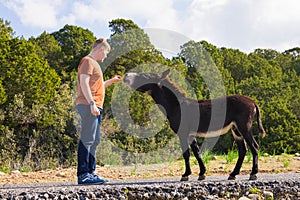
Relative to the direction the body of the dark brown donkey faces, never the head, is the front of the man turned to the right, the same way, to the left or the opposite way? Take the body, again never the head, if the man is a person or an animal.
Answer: the opposite way

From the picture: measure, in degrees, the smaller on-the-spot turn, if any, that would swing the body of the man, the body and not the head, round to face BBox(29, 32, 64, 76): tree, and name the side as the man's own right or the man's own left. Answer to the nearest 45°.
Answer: approximately 90° to the man's own left

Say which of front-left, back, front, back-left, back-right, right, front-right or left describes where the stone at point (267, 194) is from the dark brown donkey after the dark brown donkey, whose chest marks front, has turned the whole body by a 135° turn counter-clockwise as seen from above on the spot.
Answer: front

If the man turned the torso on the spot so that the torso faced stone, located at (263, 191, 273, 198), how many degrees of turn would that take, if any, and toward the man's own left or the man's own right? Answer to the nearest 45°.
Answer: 0° — they already face it

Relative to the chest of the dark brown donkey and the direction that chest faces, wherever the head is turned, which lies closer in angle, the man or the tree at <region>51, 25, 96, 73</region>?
the man

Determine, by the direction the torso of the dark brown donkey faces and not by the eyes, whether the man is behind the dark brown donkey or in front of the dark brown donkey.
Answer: in front

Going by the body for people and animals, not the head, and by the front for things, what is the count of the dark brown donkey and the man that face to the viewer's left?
1

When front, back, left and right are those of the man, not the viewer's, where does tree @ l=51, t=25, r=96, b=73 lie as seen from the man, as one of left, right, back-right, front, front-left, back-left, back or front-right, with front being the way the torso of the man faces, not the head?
left

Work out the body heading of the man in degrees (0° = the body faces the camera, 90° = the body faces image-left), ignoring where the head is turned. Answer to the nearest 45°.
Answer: approximately 270°

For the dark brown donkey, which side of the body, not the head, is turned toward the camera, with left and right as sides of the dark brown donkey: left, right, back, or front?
left

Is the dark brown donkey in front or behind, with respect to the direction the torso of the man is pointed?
in front
